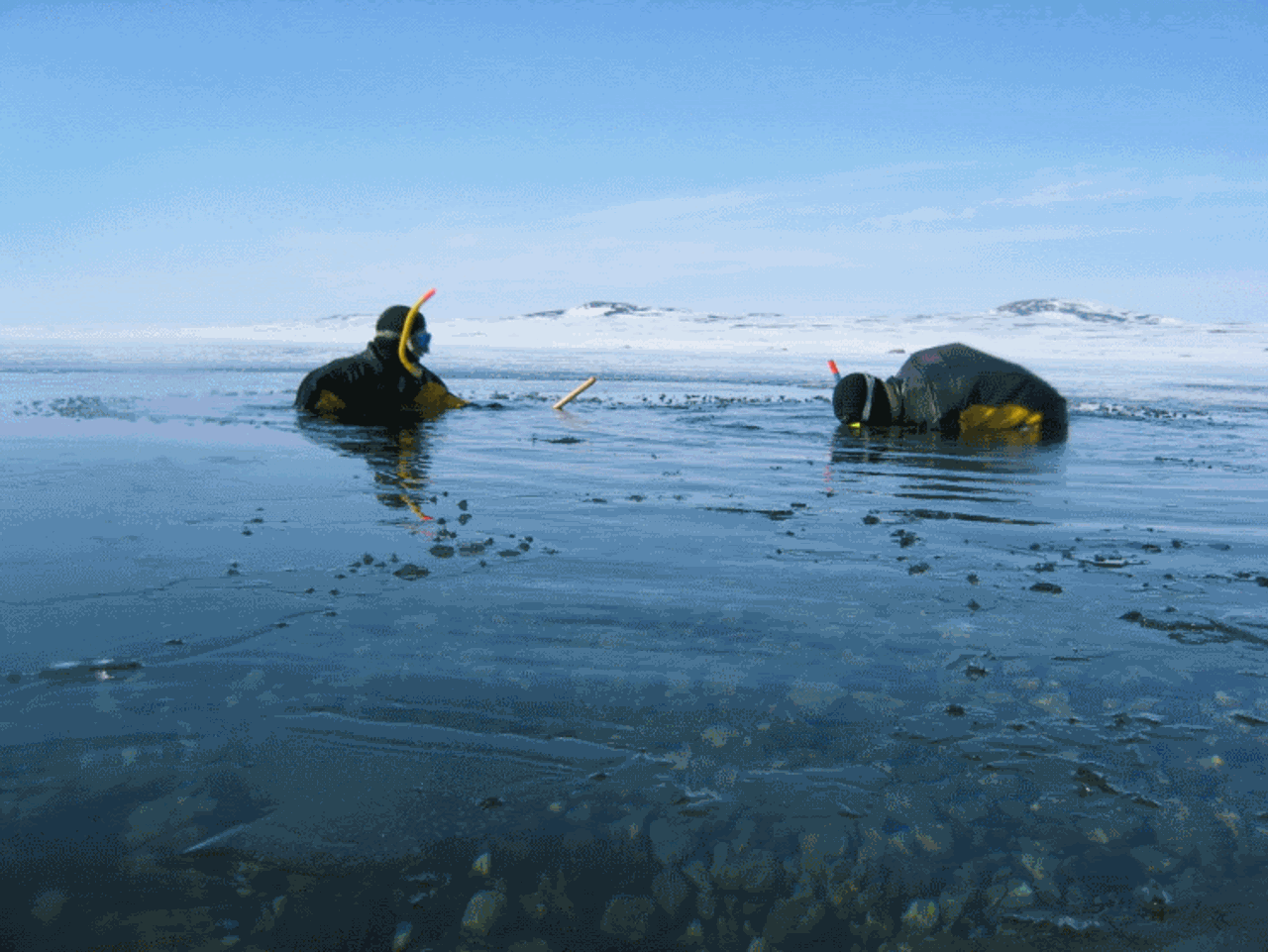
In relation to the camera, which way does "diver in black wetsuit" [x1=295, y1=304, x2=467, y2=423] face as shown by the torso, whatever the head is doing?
to the viewer's right

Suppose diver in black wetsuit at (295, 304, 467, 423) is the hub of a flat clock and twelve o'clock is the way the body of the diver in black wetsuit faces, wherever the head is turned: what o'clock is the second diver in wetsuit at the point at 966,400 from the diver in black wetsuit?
The second diver in wetsuit is roughly at 1 o'clock from the diver in black wetsuit.
